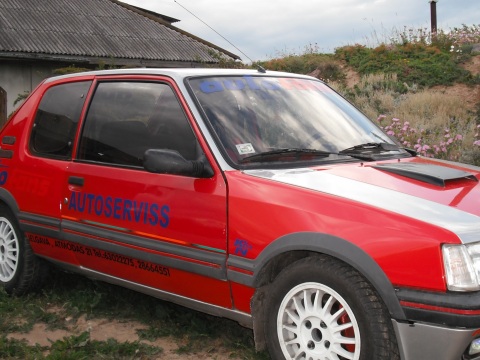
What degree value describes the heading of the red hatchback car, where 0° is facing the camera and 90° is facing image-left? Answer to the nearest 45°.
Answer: approximately 315°

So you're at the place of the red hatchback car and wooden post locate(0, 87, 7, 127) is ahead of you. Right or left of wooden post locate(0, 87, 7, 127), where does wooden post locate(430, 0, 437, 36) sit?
right

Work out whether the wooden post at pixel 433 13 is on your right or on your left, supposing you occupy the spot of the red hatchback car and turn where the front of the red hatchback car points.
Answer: on your left

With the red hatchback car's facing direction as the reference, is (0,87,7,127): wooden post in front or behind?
behind

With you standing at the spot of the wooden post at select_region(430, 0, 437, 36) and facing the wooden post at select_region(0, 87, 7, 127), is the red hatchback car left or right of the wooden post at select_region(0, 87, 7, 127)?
left
